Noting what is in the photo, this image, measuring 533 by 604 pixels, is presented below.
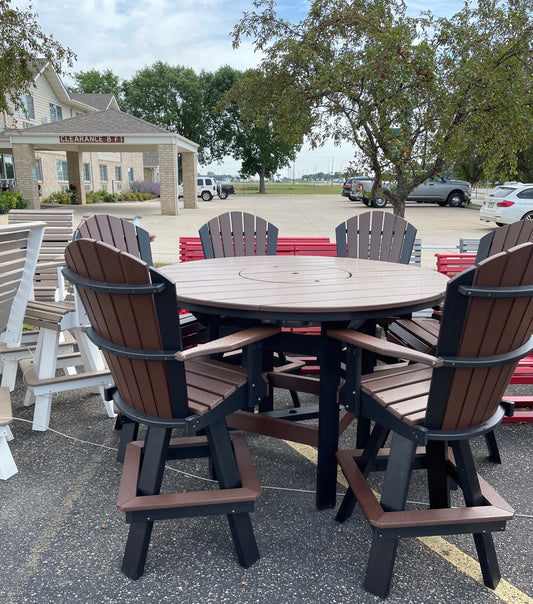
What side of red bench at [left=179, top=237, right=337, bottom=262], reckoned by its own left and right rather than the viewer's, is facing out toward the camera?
front

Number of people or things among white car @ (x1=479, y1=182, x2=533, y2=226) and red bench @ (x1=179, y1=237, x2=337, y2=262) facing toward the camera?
1

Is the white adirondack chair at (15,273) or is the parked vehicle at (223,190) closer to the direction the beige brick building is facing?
the white adirondack chair

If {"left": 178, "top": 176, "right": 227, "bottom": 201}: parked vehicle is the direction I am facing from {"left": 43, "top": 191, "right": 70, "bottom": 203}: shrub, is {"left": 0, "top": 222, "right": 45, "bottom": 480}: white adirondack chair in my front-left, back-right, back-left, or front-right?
back-right

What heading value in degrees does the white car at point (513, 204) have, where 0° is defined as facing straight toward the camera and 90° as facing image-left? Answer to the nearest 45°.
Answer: approximately 225°

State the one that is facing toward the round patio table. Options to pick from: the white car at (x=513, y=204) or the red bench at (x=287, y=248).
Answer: the red bench

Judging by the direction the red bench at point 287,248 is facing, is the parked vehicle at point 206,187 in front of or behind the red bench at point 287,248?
behind

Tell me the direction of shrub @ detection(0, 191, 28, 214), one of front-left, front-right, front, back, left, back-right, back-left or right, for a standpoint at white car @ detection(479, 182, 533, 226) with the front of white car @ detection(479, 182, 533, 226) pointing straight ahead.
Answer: back-left

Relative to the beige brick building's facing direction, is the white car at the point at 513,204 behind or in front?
in front

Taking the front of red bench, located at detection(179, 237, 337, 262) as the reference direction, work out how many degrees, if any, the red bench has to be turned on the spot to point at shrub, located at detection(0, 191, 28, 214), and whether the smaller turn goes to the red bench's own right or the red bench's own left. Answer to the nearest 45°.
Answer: approximately 135° to the red bench's own right

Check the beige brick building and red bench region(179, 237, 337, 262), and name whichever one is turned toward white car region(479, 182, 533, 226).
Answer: the beige brick building

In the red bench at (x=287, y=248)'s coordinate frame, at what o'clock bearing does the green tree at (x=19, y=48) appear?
The green tree is roughly at 5 o'clock from the red bench.

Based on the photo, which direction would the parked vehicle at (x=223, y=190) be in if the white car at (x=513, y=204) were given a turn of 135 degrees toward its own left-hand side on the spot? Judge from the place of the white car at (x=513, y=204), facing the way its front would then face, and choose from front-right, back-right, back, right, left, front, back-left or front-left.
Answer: front-right

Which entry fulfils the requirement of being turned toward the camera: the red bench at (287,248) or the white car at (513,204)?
the red bench
